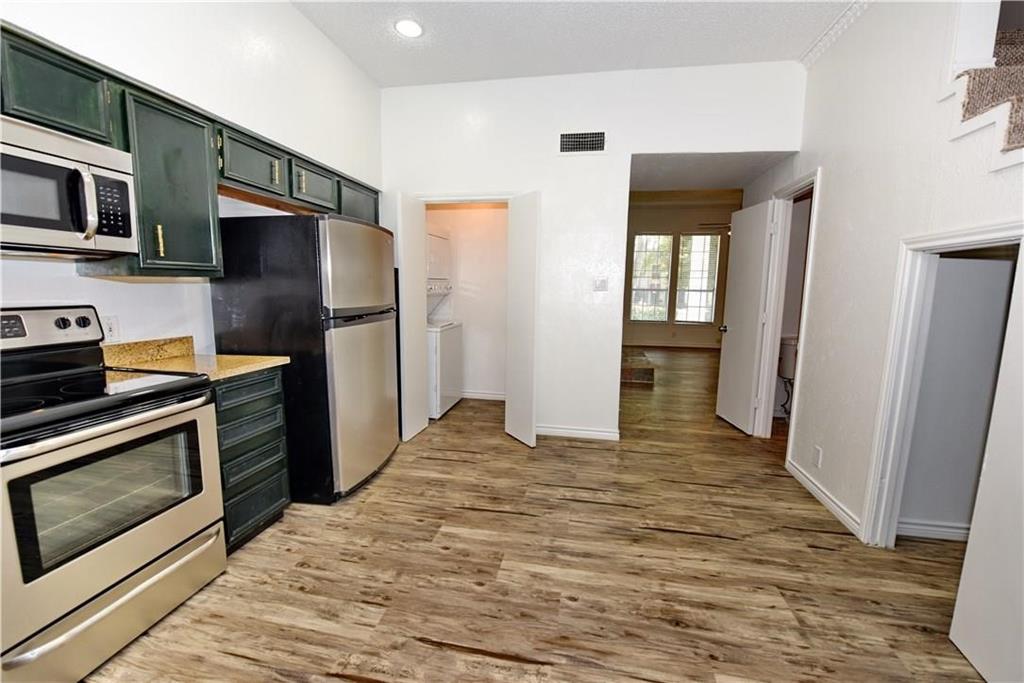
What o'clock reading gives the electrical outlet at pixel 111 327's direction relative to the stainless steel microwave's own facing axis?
The electrical outlet is roughly at 8 o'clock from the stainless steel microwave.

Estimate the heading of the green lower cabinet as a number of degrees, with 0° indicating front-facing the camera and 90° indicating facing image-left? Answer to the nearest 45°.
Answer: approximately 315°

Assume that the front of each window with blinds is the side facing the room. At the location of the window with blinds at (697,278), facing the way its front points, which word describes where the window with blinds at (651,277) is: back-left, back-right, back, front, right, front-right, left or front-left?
right

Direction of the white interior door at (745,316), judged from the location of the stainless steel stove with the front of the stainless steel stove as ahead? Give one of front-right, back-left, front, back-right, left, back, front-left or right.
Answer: front-left

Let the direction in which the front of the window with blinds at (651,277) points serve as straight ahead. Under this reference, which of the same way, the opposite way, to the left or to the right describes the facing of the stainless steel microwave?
to the left

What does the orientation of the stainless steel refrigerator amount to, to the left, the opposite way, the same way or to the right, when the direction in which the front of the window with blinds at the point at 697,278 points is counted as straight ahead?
to the left

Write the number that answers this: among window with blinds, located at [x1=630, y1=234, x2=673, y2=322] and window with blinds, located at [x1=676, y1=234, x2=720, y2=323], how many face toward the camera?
2

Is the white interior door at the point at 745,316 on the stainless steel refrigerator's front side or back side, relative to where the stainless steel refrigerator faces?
on the front side

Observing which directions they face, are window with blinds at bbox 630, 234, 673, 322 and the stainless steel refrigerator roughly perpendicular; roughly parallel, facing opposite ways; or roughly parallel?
roughly perpendicular

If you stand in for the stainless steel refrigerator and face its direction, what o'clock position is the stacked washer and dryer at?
The stacked washer and dryer is roughly at 9 o'clock from the stainless steel refrigerator.

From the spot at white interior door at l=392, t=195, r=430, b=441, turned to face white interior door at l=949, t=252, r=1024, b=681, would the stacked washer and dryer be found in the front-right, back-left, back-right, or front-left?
back-left

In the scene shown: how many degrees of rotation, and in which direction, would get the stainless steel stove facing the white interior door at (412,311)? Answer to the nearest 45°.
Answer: approximately 90° to its left

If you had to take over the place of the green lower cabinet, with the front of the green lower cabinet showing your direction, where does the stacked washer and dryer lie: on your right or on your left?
on your left
